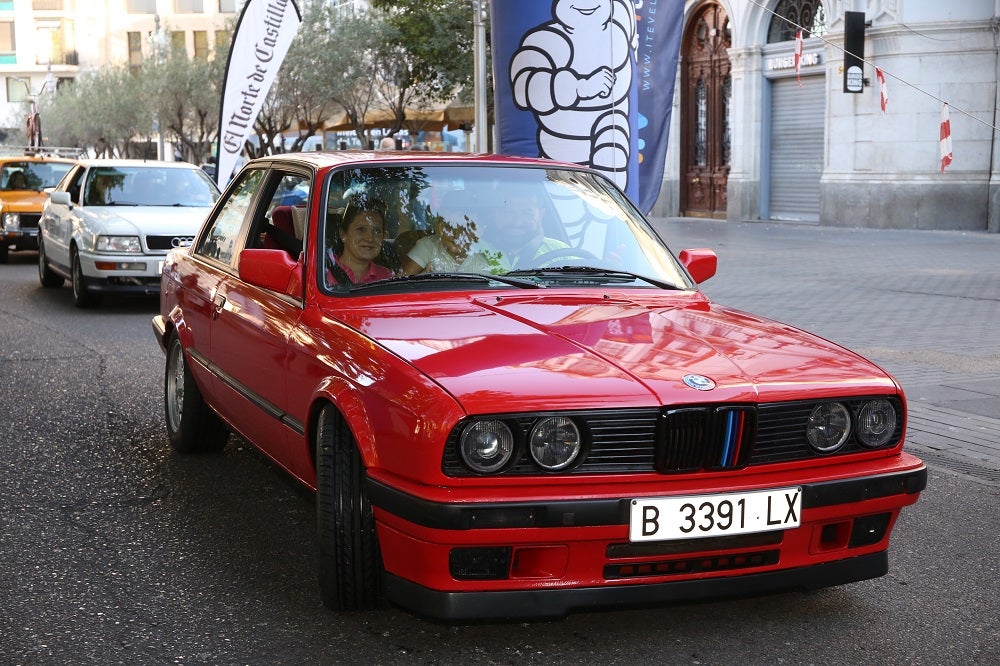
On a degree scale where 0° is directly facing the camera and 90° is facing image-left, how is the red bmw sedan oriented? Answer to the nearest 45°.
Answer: approximately 315°

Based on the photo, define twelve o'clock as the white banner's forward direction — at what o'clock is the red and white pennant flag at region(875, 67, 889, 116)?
The red and white pennant flag is roughly at 8 o'clock from the white banner.

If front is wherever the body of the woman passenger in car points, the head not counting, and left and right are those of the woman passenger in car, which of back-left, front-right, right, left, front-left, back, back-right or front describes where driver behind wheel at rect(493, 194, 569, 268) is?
front-left

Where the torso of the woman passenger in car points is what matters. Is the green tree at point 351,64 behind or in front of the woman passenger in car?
behind

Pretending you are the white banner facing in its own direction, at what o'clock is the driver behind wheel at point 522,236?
The driver behind wheel is roughly at 12 o'clock from the white banner.

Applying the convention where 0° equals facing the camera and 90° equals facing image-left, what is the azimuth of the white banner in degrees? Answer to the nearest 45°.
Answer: approximately 0°

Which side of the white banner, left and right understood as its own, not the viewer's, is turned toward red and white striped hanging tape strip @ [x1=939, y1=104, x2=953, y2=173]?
left

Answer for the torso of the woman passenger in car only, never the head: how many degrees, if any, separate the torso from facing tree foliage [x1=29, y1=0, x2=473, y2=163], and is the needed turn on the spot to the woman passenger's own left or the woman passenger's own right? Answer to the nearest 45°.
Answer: approximately 135° to the woman passenger's own left

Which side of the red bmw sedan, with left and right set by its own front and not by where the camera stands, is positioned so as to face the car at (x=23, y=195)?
back

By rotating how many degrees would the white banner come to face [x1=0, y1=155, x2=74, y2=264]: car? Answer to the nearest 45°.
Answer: approximately 135° to its right

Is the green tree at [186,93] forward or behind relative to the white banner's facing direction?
behind

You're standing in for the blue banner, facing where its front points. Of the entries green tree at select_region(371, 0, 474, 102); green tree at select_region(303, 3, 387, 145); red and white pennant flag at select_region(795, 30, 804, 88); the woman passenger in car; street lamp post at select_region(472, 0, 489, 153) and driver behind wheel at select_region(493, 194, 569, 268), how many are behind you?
4

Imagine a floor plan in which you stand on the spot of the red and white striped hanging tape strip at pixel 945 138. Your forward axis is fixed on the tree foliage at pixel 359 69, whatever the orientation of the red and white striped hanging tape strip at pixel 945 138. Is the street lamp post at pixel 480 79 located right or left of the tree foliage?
left

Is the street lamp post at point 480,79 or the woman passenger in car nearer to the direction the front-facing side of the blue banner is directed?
the woman passenger in car
